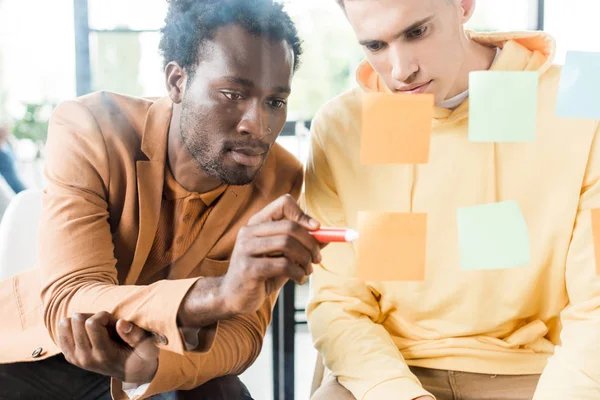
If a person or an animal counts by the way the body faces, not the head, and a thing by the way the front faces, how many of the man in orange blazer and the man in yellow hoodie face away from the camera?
0

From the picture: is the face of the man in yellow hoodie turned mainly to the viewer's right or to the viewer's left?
to the viewer's left

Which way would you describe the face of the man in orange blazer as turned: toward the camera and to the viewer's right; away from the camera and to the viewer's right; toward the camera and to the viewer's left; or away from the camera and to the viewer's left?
toward the camera and to the viewer's right

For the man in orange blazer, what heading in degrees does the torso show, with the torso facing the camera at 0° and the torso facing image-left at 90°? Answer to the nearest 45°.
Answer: approximately 315°
